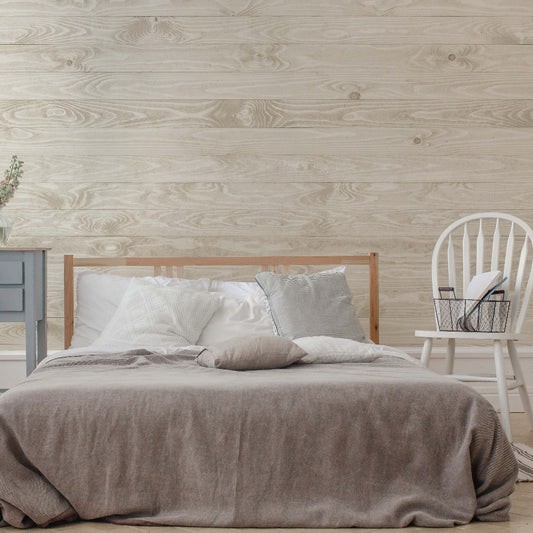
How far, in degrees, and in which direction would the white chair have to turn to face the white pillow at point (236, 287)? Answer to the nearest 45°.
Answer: approximately 45° to its right

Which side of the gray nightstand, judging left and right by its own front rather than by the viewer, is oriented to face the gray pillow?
left

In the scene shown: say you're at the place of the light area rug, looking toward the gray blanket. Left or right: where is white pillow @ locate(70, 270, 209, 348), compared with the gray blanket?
right

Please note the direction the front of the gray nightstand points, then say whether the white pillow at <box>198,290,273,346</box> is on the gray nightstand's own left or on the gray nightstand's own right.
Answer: on the gray nightstand's own left

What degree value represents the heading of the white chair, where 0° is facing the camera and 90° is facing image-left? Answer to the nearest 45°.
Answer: approximately 45°

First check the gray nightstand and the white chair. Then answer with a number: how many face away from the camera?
0

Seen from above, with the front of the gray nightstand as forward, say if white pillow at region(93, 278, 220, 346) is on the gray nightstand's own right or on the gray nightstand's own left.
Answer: on the gray nightstand's own left

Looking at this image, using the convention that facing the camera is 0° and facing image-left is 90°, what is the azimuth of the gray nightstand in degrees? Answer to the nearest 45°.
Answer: approximately 0°

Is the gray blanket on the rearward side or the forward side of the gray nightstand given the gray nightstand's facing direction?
on the forward side
